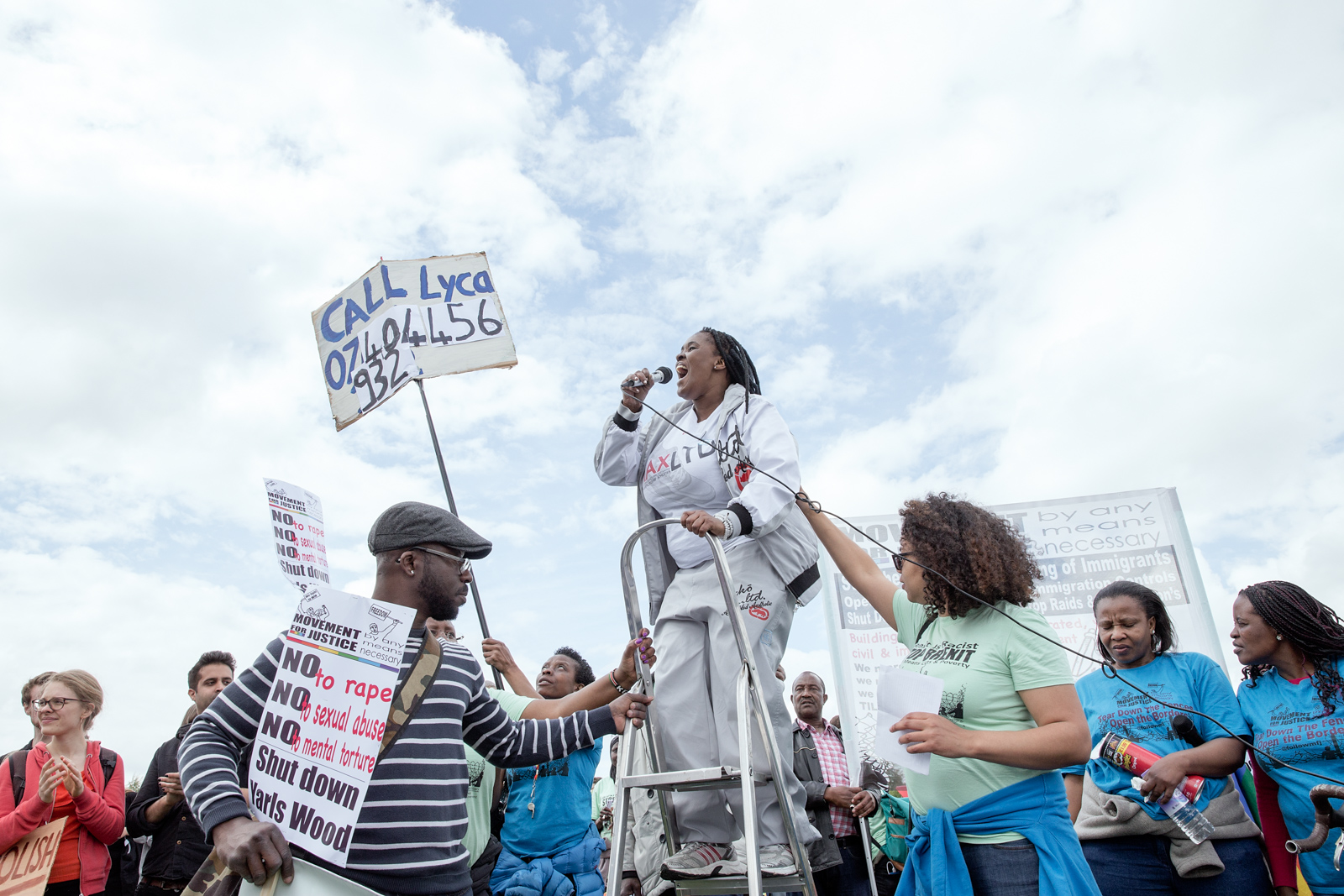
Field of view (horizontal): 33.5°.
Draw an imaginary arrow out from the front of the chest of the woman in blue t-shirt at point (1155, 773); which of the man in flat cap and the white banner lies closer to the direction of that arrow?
the man in flat cap

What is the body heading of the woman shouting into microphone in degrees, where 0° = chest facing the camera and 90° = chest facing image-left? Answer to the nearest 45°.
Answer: approximately 45°

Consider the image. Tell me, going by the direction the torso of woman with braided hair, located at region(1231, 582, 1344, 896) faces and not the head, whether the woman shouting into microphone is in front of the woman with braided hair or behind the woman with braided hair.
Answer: in front

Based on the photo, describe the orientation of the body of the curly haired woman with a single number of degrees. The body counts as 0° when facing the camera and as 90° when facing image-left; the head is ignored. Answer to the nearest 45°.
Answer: approximately 45°

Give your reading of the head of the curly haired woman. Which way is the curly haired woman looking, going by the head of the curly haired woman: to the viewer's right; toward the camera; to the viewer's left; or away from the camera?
to the viewer's left

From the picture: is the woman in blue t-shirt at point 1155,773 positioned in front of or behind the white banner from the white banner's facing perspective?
in front

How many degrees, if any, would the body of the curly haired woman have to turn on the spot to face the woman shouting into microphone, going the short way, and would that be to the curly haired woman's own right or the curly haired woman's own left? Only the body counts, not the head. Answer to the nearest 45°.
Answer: approximately 90° to the curly haired woman's own right

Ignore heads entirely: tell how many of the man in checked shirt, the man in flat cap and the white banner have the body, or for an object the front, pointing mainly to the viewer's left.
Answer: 0

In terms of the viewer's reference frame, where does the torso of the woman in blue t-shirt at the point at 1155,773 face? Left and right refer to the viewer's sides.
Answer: facing the viewer and to the left of the viewer

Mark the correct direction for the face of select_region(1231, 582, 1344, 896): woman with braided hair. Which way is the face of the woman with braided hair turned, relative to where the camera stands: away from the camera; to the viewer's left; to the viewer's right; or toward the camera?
to the viewer's left

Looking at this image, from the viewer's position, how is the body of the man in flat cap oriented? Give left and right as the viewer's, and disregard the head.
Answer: facing the viewer and to the right of the viewer

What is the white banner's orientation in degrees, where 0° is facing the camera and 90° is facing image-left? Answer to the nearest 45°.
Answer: approximately 0°

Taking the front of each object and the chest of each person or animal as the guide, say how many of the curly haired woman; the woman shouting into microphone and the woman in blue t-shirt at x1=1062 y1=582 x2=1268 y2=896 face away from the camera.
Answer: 0

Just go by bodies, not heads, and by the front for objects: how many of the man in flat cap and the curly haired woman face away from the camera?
0
